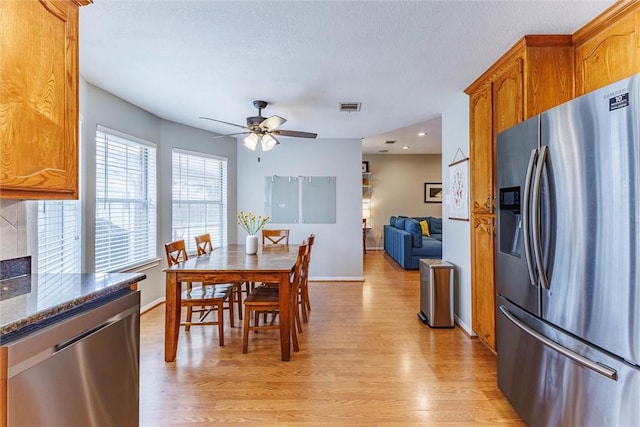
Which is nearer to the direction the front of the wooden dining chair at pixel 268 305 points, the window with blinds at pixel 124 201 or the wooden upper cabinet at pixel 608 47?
the window with blinds

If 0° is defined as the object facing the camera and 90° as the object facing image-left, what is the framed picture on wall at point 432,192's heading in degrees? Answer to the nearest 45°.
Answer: approximately 0°

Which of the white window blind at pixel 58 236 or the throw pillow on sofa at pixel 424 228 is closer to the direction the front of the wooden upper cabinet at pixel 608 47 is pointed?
the white window blind

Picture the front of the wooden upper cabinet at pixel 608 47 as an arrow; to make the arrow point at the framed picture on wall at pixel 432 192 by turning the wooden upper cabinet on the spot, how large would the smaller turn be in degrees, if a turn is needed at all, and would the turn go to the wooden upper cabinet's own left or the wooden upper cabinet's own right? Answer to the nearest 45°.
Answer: approximately 90° to the wooden upper cabinet's own right

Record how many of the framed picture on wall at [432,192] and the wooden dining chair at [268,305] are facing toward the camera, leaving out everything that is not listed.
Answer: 1

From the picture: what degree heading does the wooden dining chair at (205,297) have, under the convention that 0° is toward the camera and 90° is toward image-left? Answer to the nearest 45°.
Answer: approximately 315°

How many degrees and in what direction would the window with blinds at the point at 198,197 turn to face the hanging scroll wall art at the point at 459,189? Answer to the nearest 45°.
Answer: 0° — it already faces it

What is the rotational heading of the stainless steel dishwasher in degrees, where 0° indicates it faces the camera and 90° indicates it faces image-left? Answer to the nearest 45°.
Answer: approximately 315°

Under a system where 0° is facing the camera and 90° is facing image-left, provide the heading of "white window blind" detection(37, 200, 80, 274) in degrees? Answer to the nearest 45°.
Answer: approximately 315°

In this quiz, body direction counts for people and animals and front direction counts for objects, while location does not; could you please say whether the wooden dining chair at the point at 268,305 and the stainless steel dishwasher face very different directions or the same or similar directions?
very different directions
